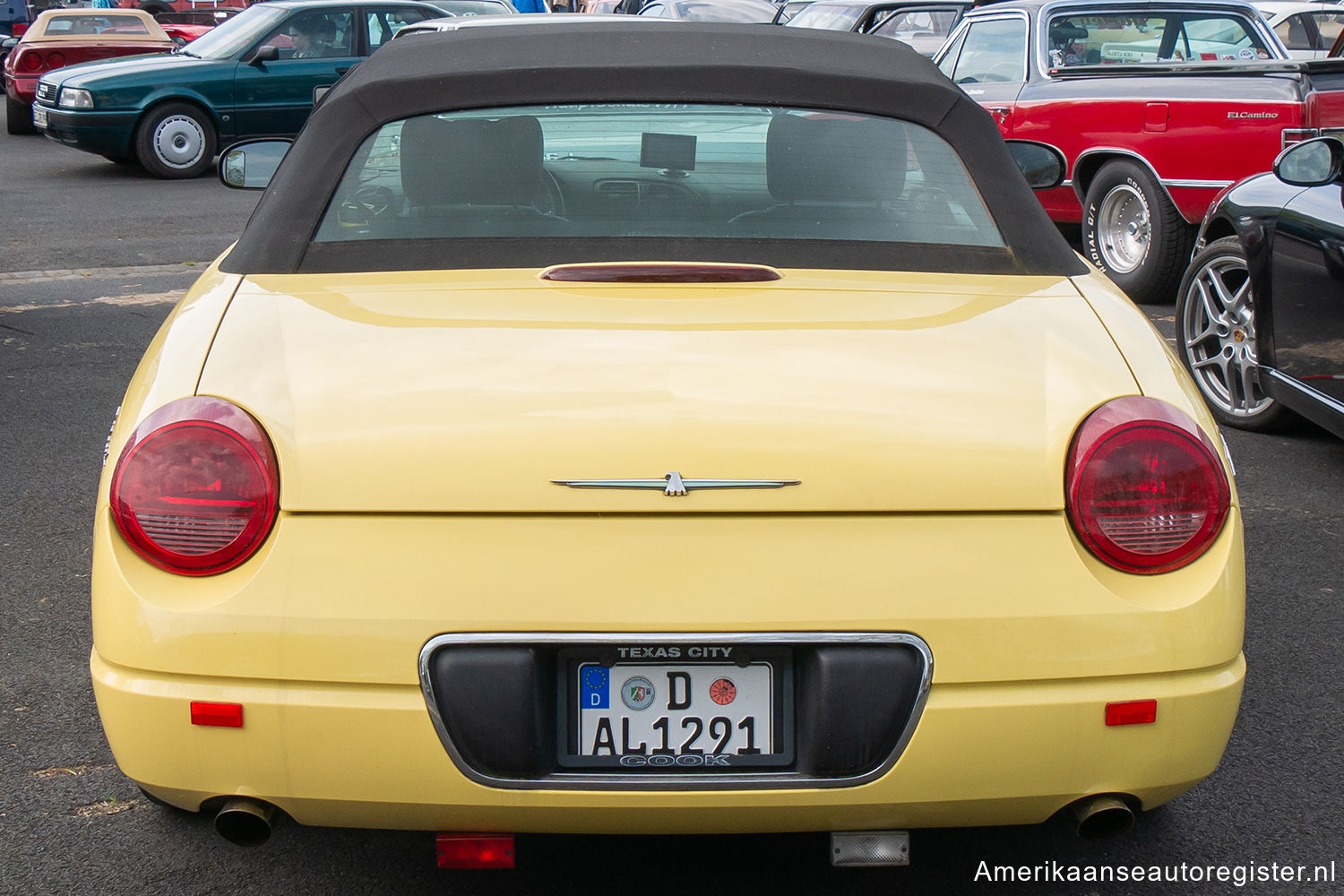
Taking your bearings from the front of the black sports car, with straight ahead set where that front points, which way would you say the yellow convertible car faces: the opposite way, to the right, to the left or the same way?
the same way

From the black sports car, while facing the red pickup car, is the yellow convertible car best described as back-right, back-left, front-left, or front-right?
back-left

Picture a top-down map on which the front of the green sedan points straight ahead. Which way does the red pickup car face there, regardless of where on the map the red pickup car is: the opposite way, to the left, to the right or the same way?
to the right

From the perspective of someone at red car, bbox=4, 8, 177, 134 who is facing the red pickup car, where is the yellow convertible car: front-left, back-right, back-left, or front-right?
front-right

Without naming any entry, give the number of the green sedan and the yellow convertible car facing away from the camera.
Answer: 1

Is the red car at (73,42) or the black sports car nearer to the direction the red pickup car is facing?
the red car

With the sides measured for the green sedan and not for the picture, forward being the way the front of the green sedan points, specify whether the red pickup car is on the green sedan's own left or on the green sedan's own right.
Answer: on the green sedan's own left

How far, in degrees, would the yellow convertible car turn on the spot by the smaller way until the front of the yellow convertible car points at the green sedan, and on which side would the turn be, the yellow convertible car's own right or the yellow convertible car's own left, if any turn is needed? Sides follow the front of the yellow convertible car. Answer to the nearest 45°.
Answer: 0° — it already faces it

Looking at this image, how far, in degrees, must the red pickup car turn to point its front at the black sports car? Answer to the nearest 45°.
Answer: approximately 135° to its left

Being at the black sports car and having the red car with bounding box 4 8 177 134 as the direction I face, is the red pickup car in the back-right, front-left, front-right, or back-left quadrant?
front-right

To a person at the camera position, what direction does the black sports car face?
facing away from the viewer and to the left of the viewer

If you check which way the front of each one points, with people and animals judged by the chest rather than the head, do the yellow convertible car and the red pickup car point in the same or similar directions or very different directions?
same or similar directions

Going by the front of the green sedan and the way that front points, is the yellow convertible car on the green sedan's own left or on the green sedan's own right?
on the green sedan's own left

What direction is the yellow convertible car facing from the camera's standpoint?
away from the camera

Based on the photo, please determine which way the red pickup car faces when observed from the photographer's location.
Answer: facing away from the viewer and to the left of the viewer

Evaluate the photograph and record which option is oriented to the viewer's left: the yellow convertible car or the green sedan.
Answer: the green sedan

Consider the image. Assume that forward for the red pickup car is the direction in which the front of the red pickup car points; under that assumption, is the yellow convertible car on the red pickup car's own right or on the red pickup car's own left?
on the red pickup car's own left

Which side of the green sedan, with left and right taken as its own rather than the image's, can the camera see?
left
